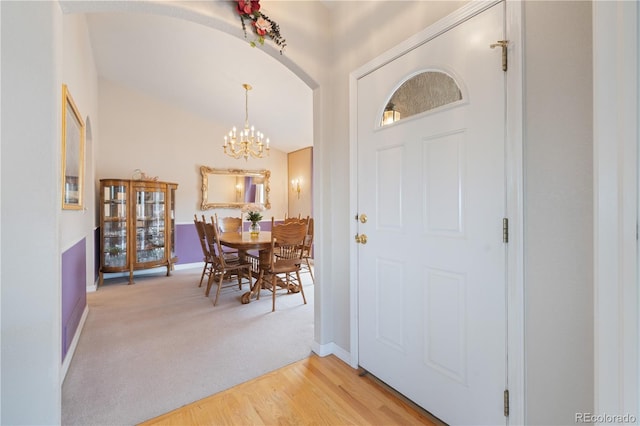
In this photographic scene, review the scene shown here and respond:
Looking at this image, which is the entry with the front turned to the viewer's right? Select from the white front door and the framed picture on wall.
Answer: the framed picture on wall

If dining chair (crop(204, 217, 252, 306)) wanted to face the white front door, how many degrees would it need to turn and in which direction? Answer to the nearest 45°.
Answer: approximately 90° to its right

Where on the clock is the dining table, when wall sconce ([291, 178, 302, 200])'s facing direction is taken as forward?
The dining table is roughly at 11 o'clock from the wall sconce.

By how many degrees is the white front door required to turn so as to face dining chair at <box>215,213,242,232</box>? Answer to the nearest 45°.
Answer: approximately 90° to its right

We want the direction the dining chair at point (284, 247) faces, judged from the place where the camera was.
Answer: facing away from the viewer and to the left of the viewer

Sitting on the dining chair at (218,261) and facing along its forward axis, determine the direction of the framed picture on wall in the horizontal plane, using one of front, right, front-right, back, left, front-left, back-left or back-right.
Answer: back

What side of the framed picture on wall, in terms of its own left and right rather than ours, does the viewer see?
right

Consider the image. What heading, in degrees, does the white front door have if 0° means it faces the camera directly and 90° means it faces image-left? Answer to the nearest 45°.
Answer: approximately 45°

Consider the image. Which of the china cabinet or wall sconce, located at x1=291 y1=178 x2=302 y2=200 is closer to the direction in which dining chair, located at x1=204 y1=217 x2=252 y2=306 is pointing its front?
the wall sconce

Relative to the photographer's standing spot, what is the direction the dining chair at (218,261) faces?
facing away from the viewer and to the right of the viewer
